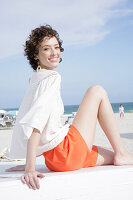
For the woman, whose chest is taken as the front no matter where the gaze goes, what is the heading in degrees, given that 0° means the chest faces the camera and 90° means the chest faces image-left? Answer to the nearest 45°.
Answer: approximately 270°
